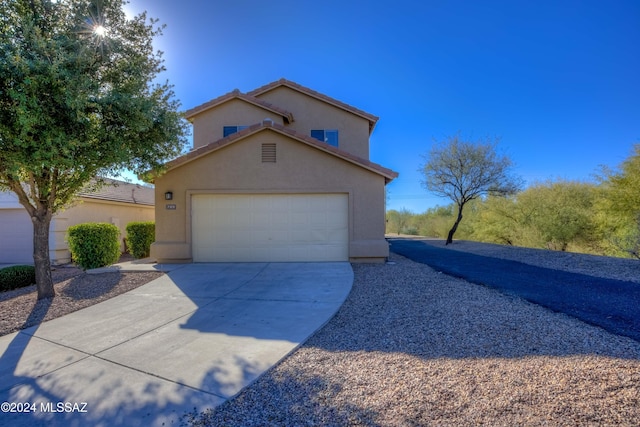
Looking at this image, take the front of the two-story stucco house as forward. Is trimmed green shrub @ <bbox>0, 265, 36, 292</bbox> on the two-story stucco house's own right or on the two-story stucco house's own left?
on the two-story stucco house's own right

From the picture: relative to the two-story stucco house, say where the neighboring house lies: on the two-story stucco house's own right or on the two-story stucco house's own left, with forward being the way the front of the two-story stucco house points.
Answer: on the two-story stucco house's own right

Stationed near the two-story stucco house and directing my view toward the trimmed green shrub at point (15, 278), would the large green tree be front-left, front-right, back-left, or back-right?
front-left

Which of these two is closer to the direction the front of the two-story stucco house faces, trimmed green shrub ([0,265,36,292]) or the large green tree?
the large green tree

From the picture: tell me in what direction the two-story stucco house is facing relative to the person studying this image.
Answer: facing the viewer

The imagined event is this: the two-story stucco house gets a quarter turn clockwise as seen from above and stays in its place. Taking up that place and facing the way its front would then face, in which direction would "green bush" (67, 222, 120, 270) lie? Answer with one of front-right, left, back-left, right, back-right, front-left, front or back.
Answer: front

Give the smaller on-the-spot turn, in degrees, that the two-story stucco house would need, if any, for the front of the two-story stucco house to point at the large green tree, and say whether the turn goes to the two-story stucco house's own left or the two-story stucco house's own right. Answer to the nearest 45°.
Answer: approximately 45° to the two-story stucco house's own right

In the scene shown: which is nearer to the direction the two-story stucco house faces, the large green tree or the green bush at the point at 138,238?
the large green tree
